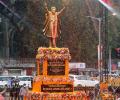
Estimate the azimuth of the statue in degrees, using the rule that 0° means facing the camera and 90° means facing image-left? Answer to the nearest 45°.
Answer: approximately 0°
